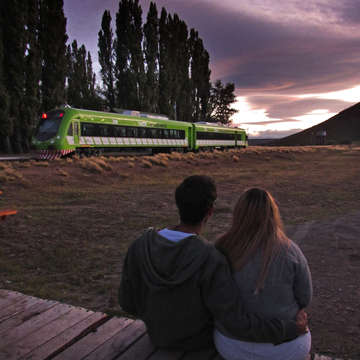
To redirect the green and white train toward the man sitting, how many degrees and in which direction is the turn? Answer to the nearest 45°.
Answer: approximately 45° to its left

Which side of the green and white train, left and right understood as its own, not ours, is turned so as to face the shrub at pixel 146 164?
left

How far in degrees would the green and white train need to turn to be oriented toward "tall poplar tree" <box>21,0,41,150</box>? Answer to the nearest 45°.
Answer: approximately 90° to its right

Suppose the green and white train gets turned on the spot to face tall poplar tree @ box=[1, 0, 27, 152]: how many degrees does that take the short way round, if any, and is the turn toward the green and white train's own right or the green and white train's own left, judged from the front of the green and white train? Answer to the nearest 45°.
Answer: approximately 90° to the green and white train's own right

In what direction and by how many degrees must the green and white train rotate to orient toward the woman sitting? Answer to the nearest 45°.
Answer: approximately 45° to its left

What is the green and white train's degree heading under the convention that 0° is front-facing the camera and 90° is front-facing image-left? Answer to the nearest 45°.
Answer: approximately 45°

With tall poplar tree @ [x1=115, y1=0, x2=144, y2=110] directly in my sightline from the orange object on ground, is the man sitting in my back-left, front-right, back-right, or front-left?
back-right

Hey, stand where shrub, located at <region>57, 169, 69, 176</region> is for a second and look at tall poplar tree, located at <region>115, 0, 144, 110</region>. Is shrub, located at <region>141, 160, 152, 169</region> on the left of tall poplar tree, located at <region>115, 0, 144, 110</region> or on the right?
right

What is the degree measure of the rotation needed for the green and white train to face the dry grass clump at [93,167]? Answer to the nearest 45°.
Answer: approximately 45° to its left

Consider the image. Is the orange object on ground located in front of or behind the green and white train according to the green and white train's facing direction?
in front

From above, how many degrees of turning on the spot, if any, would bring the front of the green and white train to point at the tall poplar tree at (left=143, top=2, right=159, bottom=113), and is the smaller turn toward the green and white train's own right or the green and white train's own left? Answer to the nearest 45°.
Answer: approximately 135° to the green and white train's own right

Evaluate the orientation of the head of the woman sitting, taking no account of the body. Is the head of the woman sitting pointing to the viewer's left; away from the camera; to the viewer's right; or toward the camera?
away from the camera
